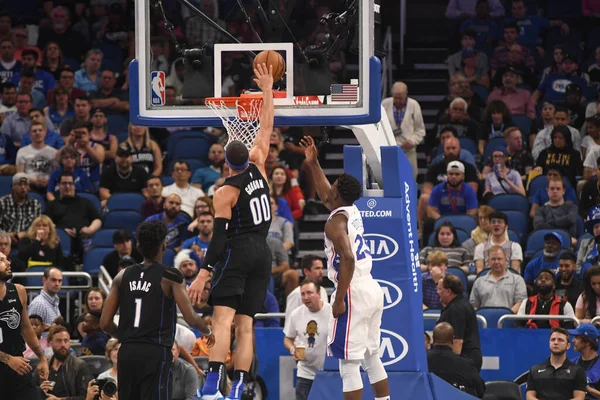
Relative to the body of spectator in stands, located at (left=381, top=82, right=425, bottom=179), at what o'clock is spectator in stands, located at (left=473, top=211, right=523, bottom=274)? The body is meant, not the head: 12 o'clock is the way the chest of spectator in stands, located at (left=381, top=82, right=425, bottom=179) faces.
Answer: spectator in stands, located at (left=473, top=211, right=523, bottom=274) is roughly at 11 o'clock from spectator in stands, located at (left=381, top=82, right=425, bottom=179).

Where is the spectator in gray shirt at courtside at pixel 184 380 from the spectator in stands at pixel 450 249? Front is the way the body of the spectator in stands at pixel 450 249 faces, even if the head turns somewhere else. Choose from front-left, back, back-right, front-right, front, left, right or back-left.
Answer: front-right

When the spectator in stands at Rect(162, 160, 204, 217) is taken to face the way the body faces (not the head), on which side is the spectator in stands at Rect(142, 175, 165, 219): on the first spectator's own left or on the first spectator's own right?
on the first spectator's own right

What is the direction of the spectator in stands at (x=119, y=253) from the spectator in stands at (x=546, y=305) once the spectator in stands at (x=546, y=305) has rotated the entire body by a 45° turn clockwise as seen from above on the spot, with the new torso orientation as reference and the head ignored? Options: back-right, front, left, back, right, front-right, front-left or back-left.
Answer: front-right

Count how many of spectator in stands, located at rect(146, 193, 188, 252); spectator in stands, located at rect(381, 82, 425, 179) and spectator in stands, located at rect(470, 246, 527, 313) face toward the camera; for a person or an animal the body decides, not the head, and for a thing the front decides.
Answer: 3

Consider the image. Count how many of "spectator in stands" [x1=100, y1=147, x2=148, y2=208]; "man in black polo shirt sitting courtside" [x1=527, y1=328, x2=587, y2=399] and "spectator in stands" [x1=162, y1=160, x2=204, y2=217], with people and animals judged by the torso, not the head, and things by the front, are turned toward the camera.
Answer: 3

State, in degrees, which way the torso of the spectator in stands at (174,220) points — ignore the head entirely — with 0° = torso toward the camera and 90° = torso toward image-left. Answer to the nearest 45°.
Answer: approximately 0°

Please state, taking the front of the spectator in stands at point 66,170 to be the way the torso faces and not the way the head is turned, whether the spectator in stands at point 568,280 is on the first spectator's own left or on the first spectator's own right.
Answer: on the first spectator's own left
